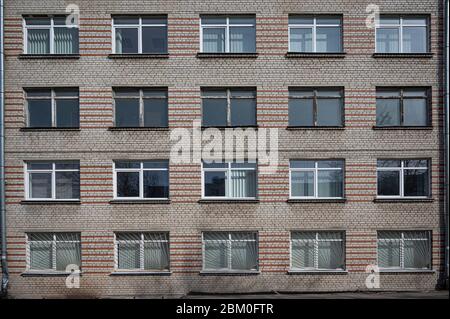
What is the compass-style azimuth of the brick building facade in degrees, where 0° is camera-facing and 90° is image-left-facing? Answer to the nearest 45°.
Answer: approximately 0°
